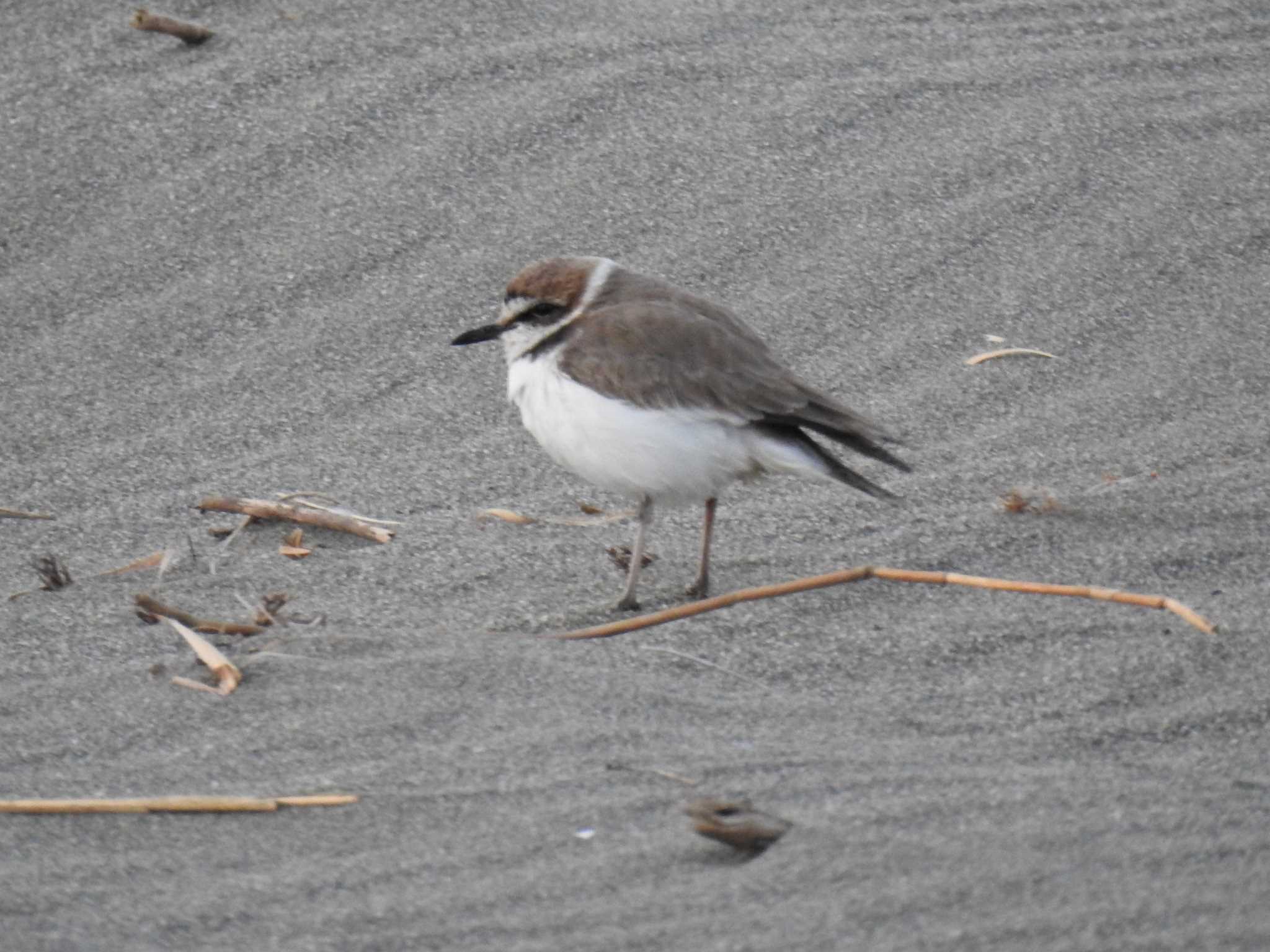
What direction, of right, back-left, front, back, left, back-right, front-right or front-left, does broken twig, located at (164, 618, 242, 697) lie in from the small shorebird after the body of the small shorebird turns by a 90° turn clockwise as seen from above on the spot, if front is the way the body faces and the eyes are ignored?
back-left

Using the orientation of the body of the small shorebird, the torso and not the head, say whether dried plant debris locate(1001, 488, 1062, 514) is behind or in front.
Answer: behind

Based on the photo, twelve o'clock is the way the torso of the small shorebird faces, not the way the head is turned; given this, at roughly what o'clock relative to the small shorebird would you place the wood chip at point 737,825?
The wood chip is roughly at 9 o'clock from the small shorebird.

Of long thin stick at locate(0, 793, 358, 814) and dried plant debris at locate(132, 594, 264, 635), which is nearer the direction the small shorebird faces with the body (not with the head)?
the dried plant debris

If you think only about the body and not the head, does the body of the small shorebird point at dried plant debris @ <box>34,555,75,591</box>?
yes

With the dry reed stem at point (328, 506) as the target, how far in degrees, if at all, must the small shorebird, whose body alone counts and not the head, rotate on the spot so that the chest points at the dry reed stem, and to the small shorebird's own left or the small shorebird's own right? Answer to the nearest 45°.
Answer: approximately 45° to the small shorebird's own right

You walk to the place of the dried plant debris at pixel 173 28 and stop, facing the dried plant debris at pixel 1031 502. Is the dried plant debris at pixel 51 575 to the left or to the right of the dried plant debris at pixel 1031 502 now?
right

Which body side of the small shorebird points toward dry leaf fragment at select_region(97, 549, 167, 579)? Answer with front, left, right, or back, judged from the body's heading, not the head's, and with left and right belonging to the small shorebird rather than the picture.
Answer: front

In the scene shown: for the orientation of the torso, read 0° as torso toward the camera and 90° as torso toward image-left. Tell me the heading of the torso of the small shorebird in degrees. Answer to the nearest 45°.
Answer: approximately 90°

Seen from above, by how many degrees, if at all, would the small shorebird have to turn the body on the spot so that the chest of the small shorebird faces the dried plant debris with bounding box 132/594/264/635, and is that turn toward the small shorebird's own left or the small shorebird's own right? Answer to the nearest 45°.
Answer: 0° — it already faces it

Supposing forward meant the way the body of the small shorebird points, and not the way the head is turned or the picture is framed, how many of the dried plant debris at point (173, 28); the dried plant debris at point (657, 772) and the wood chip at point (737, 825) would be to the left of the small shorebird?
2
